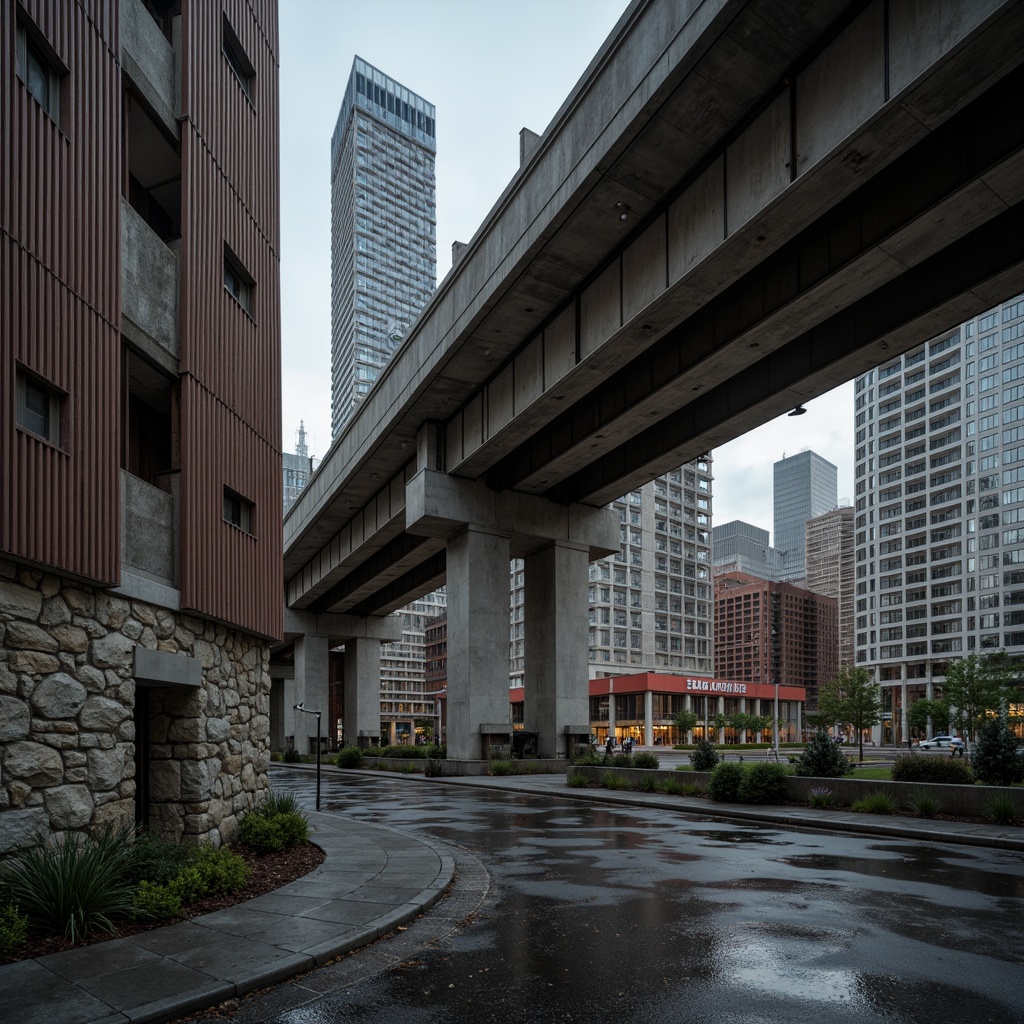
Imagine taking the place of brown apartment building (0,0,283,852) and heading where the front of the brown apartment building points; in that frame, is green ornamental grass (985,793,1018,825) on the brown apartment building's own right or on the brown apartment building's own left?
on the brown apartment building's own left

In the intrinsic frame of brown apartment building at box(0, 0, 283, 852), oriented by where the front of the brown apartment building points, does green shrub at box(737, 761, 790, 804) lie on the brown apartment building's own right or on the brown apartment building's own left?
on the brown apartment building's own left

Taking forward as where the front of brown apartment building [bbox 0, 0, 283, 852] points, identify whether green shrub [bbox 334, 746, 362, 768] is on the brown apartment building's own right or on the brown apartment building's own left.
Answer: on the brown apartment building's own left

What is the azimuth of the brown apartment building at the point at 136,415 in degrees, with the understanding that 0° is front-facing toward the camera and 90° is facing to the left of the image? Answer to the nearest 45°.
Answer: approximately 315°

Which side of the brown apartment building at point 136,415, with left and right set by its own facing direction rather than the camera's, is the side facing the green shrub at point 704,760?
left
